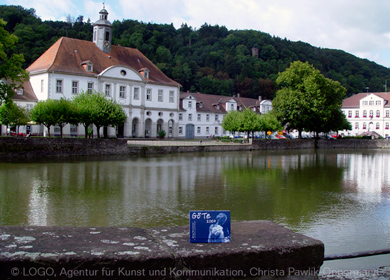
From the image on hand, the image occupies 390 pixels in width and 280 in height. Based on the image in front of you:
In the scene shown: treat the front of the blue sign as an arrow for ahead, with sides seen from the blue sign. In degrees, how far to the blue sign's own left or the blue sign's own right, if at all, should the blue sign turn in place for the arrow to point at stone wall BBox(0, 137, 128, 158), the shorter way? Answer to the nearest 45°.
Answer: approximately 135° to the blue sign's own right

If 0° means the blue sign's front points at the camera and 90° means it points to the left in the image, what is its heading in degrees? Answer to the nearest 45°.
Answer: approximately 0°

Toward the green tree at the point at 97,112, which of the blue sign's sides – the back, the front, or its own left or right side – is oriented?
back

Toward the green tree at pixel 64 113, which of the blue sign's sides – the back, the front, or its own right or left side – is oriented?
back

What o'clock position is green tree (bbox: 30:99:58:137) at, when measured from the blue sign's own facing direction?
The green tree is roughly at 5 o'clock from the blue sign.

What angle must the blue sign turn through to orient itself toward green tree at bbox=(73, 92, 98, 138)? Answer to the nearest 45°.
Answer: approximately 180°
